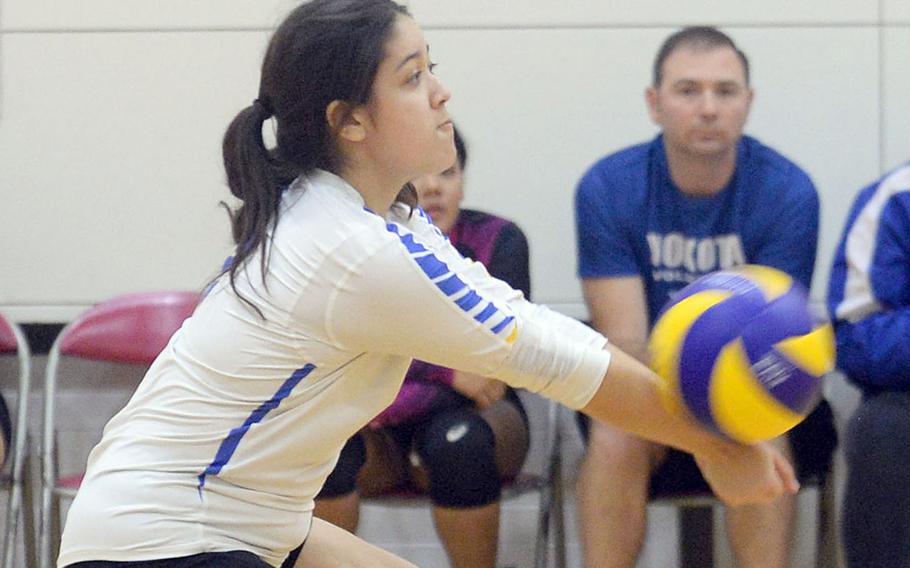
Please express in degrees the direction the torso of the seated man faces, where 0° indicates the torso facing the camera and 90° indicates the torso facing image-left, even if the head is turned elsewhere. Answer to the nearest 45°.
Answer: approximately 0°

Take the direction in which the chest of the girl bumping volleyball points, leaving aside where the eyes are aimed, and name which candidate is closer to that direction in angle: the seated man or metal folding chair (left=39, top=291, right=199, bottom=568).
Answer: the seated man

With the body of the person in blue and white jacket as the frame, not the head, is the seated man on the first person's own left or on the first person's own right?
on the first person's own right

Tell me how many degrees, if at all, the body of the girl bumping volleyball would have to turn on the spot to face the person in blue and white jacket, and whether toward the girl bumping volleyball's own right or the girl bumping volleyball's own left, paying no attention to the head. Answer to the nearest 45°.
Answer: approximately 45° to the girl bumping volleyball's own left

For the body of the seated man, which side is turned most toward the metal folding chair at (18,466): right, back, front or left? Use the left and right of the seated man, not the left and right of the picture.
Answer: right

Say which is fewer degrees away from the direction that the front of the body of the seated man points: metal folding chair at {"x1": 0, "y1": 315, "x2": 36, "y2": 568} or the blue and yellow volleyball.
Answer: the blue and yellow volleyball

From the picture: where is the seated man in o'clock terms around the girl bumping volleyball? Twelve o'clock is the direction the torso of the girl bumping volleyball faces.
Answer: The seated man is roughly at 10 o'clock from the girl bumping volleyball.

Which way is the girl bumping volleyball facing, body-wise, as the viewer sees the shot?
to the viewer's right

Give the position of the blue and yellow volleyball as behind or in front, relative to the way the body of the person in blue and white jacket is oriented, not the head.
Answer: in front

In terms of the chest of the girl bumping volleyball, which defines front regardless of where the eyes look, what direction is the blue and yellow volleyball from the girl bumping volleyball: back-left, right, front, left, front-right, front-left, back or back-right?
front

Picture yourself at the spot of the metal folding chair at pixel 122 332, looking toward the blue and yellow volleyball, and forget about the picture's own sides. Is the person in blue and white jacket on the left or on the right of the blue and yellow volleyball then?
left

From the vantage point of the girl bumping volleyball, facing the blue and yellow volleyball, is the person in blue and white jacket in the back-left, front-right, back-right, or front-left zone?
front-left

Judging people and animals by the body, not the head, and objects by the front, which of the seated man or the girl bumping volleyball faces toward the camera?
the seated man

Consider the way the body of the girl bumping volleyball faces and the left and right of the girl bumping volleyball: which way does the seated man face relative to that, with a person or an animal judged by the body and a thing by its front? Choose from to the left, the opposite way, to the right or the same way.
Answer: to the right
